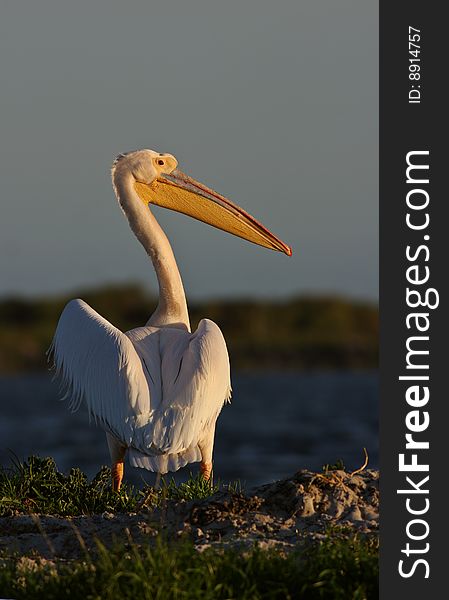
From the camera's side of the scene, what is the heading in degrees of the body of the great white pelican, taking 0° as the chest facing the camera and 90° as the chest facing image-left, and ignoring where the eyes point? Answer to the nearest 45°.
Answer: approximately 180°
